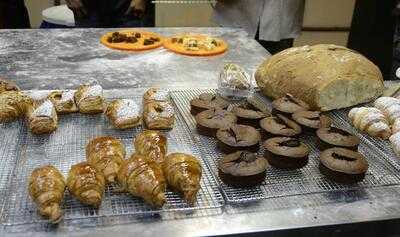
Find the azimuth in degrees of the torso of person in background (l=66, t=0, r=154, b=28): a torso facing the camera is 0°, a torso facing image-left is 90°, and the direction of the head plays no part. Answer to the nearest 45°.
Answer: approximately 0°

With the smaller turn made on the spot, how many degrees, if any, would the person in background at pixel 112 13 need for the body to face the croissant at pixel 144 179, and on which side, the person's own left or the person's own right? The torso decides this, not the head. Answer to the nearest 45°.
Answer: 0° — they already face it

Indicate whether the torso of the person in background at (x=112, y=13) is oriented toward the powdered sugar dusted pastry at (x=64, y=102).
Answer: yes

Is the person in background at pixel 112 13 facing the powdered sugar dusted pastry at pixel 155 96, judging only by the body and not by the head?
yes

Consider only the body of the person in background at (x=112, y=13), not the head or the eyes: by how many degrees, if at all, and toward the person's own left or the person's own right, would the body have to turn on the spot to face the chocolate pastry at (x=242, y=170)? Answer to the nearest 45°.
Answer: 0° — they already face it

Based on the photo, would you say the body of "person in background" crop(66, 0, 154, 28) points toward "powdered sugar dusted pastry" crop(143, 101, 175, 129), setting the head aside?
yes

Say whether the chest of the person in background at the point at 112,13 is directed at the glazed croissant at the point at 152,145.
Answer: yes

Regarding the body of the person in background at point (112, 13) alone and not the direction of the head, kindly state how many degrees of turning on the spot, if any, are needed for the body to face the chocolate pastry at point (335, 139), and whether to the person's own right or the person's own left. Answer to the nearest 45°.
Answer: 0° — they already face it

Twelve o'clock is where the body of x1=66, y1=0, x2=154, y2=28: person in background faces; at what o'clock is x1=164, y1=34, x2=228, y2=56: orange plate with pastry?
The orange plate with pastry is roughly at 11 o'clock from the person in background.

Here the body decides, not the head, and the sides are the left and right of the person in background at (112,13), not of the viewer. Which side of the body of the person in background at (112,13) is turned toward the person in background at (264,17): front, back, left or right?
left
